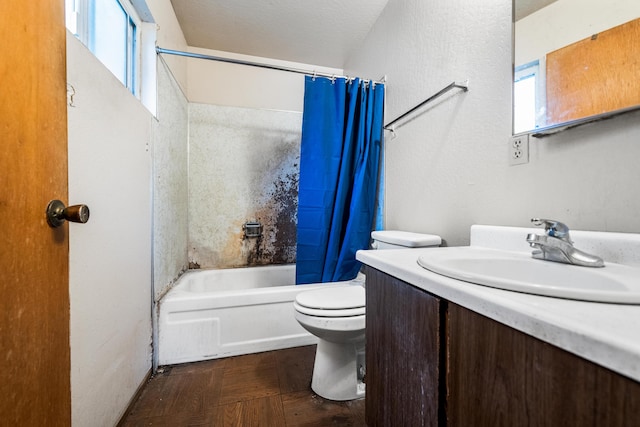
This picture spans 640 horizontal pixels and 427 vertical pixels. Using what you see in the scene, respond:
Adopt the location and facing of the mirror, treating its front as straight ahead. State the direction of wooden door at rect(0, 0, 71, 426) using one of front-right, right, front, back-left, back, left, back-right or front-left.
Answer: front

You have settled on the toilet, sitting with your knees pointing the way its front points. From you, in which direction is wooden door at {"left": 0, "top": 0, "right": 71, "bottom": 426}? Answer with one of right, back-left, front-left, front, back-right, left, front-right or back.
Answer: front

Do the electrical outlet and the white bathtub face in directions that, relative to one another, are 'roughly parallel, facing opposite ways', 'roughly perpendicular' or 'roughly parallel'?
roughly perpendicular

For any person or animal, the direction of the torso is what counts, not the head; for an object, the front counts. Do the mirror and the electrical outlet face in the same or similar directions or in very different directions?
same or similar directions

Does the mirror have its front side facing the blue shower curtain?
no

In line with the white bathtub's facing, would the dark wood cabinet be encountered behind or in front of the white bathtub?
in front

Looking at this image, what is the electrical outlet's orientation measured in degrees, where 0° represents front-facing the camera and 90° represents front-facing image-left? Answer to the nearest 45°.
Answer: approximately 45°

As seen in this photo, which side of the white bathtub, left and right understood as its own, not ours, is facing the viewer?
front

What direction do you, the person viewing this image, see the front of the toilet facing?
facing the viewer and to the left of the viewer

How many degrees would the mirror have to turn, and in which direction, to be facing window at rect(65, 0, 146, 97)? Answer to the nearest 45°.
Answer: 0° — it already faces it

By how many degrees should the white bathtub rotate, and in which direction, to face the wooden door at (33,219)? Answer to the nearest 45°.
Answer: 0° — it already faces it
